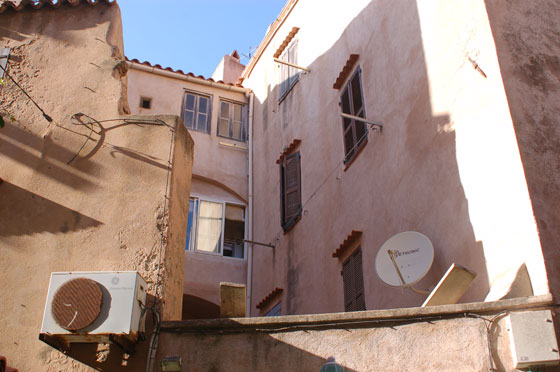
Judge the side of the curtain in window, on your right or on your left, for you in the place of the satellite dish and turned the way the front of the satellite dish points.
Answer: on your right

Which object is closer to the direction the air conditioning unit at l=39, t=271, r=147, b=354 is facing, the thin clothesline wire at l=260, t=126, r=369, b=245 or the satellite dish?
the satellite dish

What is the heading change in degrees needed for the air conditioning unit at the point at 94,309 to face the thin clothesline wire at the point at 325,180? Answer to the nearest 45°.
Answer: approximately 135° to its left

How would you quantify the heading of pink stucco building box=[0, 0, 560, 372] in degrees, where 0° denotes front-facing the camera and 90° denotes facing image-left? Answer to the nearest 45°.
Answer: approximately 45°

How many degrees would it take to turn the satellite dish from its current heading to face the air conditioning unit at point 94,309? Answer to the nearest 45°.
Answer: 0° — it already faces it

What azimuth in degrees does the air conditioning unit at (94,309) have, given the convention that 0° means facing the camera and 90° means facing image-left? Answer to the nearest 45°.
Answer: approximately 0°

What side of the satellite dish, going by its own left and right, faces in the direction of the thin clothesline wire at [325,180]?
right
